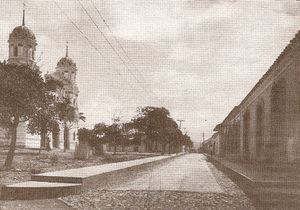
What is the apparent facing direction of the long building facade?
to the viewer's left
